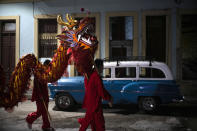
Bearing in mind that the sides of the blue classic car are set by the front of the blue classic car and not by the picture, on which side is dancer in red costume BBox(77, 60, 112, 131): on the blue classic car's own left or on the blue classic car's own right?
on the blue classic car's own left

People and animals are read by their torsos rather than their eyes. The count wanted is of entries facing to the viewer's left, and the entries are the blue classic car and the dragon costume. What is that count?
1

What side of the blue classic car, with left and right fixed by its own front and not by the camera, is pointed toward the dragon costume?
left

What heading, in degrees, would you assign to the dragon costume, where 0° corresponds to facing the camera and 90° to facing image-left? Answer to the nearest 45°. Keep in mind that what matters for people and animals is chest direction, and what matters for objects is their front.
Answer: approximately 270°

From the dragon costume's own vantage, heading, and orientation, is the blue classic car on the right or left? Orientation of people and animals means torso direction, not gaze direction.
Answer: on its left

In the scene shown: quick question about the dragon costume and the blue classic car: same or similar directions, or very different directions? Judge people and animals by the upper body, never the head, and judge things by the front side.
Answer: very different directions

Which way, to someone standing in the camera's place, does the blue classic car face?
facing to the left of the viewer
